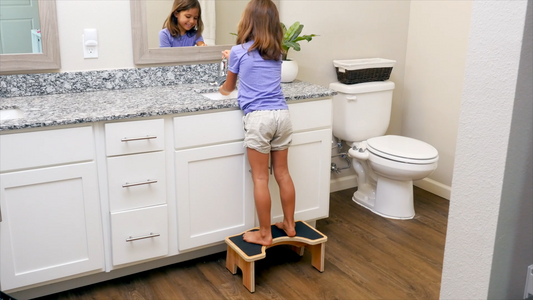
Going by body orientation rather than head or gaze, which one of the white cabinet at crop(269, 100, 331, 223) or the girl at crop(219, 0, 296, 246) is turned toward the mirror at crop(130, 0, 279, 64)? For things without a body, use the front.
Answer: the girl

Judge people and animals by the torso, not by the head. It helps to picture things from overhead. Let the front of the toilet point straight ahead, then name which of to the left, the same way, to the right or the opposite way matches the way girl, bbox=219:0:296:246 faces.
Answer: the opposite way

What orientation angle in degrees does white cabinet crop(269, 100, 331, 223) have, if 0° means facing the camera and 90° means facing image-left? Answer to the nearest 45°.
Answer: approximately 315°

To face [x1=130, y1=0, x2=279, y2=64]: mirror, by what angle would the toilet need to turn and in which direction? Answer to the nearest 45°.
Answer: approximately 90° to its right

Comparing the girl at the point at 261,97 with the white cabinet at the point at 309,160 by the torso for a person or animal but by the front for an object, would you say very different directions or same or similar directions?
very different directions

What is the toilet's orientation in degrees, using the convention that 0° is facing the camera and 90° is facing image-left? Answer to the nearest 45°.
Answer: approximately 315°

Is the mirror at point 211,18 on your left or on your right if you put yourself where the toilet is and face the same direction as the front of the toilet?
on your right

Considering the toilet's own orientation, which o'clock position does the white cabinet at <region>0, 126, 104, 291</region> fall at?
The white cabinet is roughly at 3 o'clock from the toilet.

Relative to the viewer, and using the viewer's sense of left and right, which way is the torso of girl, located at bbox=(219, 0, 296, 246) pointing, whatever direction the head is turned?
facing away from the viewer and to the left of the viewer

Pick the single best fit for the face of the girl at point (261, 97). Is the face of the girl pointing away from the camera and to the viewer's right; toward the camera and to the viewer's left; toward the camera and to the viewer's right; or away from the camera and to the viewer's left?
away from the camera and to the viewer's left

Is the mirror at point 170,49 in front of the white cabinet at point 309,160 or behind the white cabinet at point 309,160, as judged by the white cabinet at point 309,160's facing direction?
behind
